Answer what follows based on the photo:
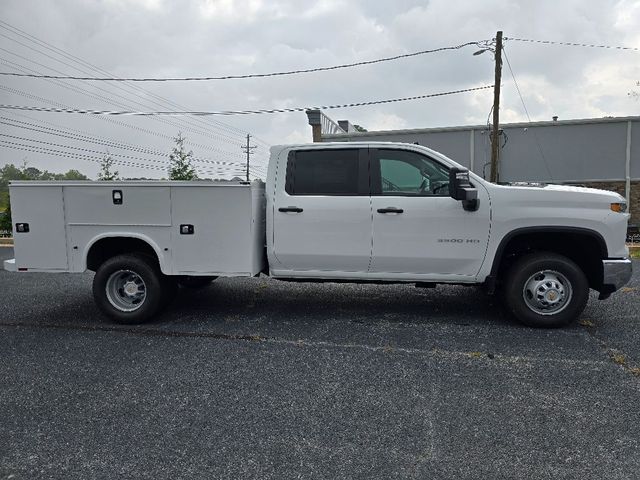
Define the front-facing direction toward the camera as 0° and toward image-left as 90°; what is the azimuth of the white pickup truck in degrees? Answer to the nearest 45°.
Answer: approximately 270°

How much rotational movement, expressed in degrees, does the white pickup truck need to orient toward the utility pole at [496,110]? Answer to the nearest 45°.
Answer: approximately 45° to its left
